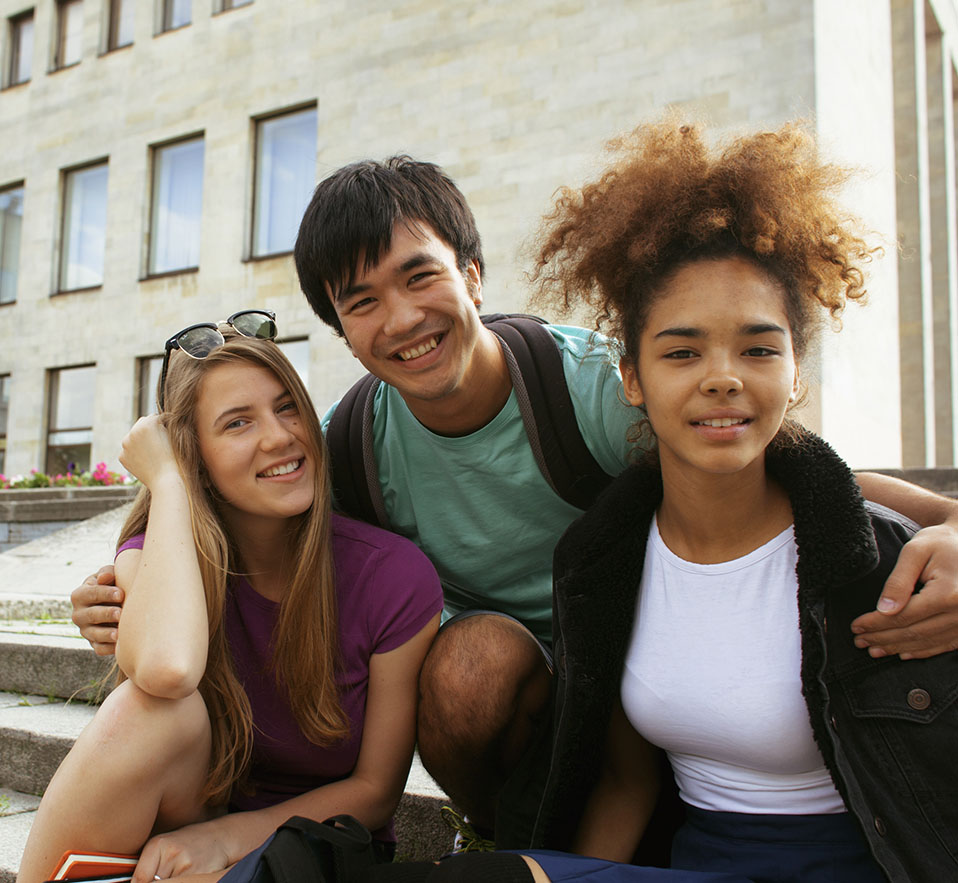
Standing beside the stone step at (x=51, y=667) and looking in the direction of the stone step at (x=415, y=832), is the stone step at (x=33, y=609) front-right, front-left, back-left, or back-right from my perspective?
back-left

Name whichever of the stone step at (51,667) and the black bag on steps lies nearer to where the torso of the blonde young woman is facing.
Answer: the black bag on steps

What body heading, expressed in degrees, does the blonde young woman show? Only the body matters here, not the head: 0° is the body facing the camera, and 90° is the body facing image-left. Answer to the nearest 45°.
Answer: approximately 0°

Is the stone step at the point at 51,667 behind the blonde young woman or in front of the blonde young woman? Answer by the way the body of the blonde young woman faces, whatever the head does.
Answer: behind

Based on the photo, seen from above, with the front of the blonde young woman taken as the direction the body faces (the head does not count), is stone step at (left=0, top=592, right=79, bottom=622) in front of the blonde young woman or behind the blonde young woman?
behind

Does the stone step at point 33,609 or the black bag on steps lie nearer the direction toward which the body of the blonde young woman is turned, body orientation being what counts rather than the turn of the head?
the black bag on steps
